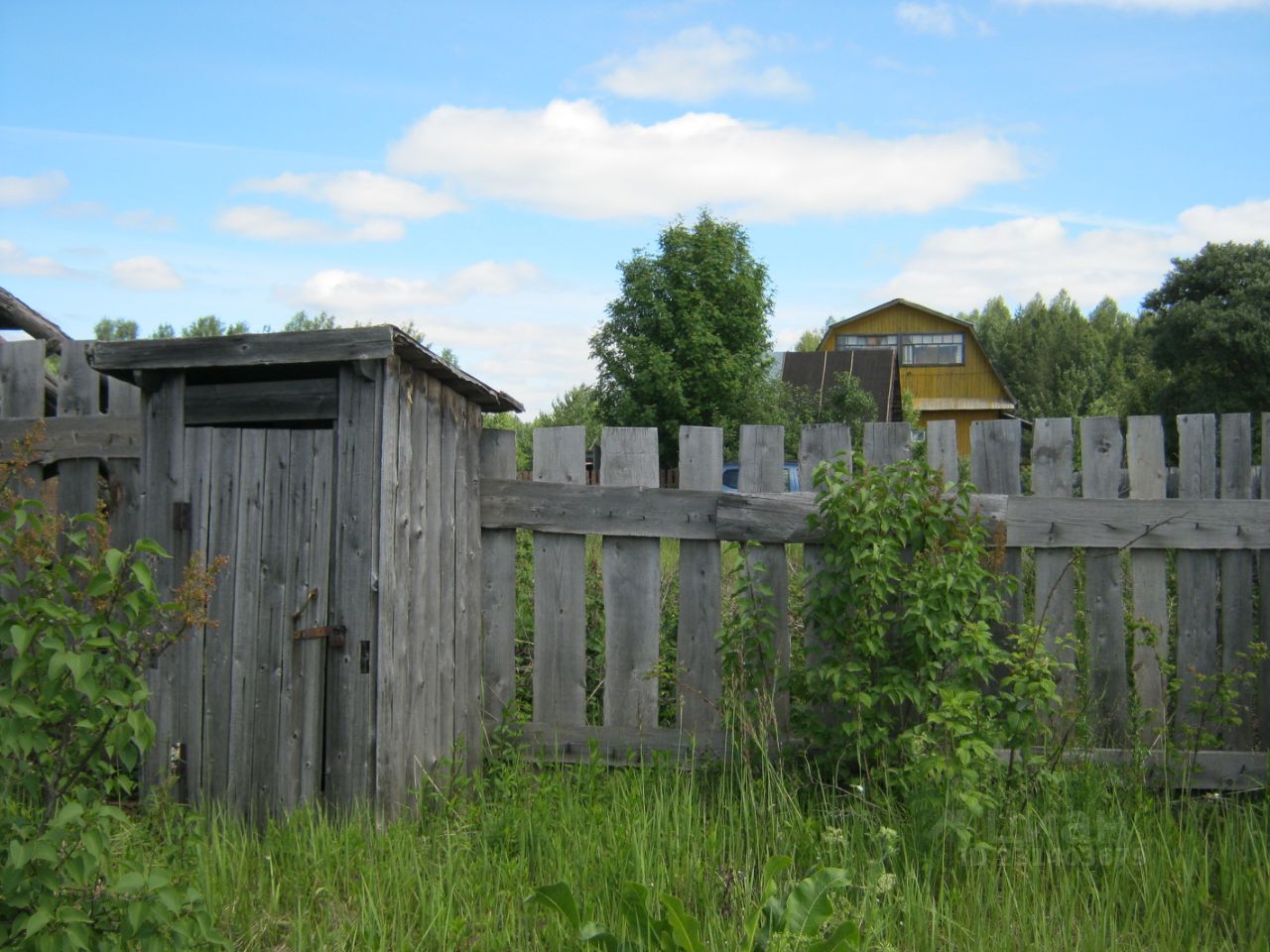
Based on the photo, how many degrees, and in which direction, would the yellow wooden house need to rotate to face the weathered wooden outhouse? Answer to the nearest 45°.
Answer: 0° — it already faces it

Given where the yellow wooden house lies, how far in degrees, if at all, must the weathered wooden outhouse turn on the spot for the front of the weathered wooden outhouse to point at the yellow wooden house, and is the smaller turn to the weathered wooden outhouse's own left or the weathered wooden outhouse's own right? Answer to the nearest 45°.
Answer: approximately 180°

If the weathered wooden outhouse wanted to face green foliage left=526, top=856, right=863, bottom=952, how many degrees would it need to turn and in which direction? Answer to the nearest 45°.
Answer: approximately 90° to its left

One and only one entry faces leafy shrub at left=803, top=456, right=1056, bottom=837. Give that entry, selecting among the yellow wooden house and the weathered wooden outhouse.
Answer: the yellow wooden house

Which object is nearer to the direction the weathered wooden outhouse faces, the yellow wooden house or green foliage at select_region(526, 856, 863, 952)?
the green foliage

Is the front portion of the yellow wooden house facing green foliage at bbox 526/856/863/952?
yes

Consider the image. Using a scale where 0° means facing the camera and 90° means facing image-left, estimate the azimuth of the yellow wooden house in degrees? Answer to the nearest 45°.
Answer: approximately 0°

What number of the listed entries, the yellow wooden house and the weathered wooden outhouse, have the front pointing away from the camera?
0

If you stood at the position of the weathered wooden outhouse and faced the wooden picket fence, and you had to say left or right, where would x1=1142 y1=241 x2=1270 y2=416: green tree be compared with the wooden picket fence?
left
